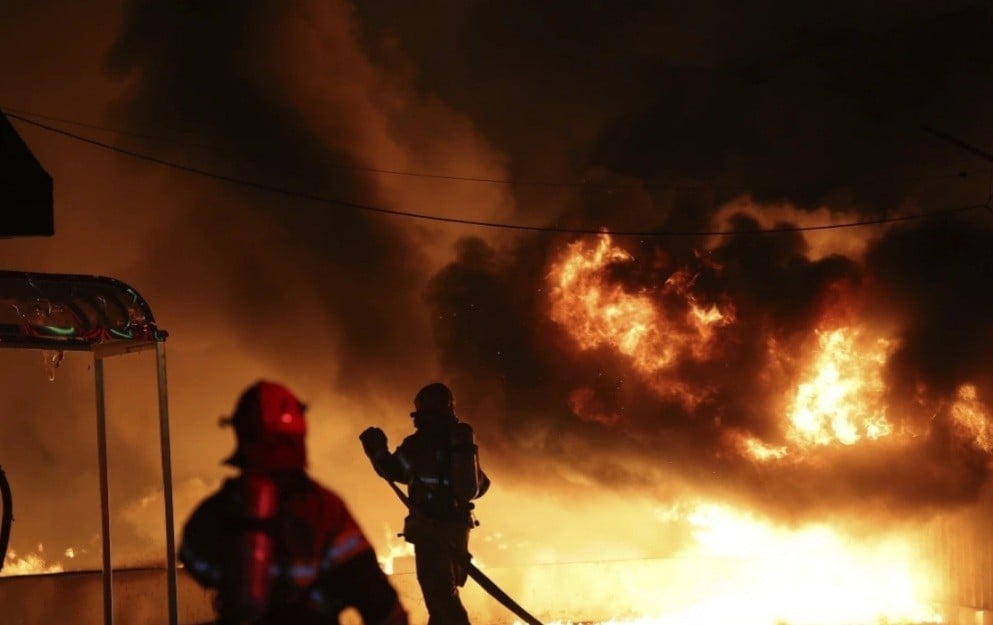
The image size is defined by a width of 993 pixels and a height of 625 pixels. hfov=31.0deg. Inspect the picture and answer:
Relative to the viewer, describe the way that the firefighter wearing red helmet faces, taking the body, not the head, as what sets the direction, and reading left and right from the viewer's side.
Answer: facing away from the viewer and to the left of the viewer

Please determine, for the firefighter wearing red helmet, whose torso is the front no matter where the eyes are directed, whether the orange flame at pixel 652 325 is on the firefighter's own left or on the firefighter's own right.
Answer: on the firefighter's own right

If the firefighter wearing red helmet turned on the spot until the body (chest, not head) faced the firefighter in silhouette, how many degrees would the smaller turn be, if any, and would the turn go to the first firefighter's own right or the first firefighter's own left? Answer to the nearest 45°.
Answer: approximately 45° to the first firefighter's own right

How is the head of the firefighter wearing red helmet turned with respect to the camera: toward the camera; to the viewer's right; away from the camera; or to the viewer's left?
away from the camera

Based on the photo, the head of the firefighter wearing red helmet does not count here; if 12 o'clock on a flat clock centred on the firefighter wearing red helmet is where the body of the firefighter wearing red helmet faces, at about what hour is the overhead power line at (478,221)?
The overhead power line is roughly at 12 o'clock from the firefighter wearing red helmet.
